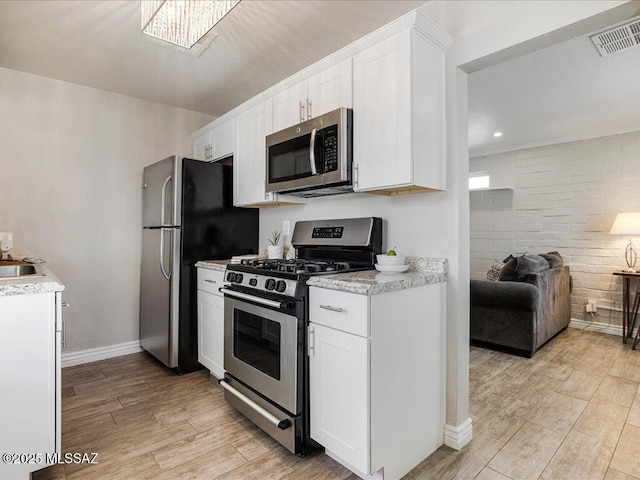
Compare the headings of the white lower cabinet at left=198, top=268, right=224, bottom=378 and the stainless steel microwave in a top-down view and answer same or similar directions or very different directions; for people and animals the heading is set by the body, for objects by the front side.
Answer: same or similar directions

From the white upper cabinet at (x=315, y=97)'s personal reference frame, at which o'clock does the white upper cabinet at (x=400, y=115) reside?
the white upper cabinet at (x=400, y=115) is roughly at 9 o'clock from the white upper cabinet at (x=315, y=97).

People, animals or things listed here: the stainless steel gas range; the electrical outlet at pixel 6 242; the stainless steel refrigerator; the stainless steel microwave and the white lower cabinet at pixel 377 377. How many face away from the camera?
0

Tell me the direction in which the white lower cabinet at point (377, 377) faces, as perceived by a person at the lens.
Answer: facing the viewer and to the left of the viewer

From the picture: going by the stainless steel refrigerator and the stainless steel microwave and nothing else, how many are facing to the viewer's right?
0

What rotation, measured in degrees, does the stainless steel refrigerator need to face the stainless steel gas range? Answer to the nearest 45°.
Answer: approximately 90° to its left

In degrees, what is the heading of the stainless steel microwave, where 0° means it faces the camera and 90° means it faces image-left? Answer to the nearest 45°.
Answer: approximately 45°

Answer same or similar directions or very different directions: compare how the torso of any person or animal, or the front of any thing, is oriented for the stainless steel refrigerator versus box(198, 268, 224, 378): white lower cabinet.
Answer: same or similar directions

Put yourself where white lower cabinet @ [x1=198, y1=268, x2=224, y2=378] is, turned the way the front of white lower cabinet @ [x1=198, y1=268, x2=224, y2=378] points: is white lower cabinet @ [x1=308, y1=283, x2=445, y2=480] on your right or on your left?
on your left

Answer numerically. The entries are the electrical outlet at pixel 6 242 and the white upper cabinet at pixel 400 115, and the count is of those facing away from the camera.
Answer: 0

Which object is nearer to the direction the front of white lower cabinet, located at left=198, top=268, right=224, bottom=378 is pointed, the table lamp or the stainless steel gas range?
the stainless steel gas range

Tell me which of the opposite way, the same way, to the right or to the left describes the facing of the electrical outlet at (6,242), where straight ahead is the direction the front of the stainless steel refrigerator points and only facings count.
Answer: to the left

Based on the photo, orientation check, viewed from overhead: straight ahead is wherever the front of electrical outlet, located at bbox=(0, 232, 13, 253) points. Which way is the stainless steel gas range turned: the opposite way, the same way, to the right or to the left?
to the right

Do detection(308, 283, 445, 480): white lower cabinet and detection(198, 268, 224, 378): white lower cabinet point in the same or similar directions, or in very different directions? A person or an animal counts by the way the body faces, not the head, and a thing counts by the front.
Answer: same or similar directions

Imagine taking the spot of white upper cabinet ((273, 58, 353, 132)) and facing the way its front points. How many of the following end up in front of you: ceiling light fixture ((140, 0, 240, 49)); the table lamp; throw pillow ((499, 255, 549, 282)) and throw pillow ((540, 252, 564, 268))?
1

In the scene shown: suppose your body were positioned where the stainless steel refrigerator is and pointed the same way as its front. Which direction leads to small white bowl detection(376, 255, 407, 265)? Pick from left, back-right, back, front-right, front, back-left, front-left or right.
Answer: left

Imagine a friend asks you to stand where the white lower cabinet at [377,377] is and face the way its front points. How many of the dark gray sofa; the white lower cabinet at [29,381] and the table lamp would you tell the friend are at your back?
2
